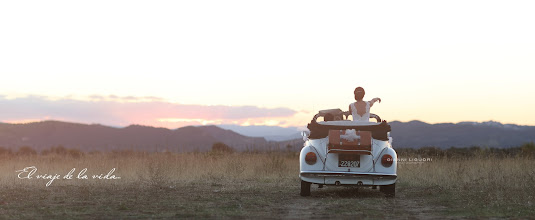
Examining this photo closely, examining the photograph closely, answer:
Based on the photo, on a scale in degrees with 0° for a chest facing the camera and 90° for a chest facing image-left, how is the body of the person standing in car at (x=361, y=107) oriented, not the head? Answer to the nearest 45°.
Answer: approximately 180°

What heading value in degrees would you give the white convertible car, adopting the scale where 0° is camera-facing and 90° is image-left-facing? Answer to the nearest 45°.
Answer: approximately 180°
